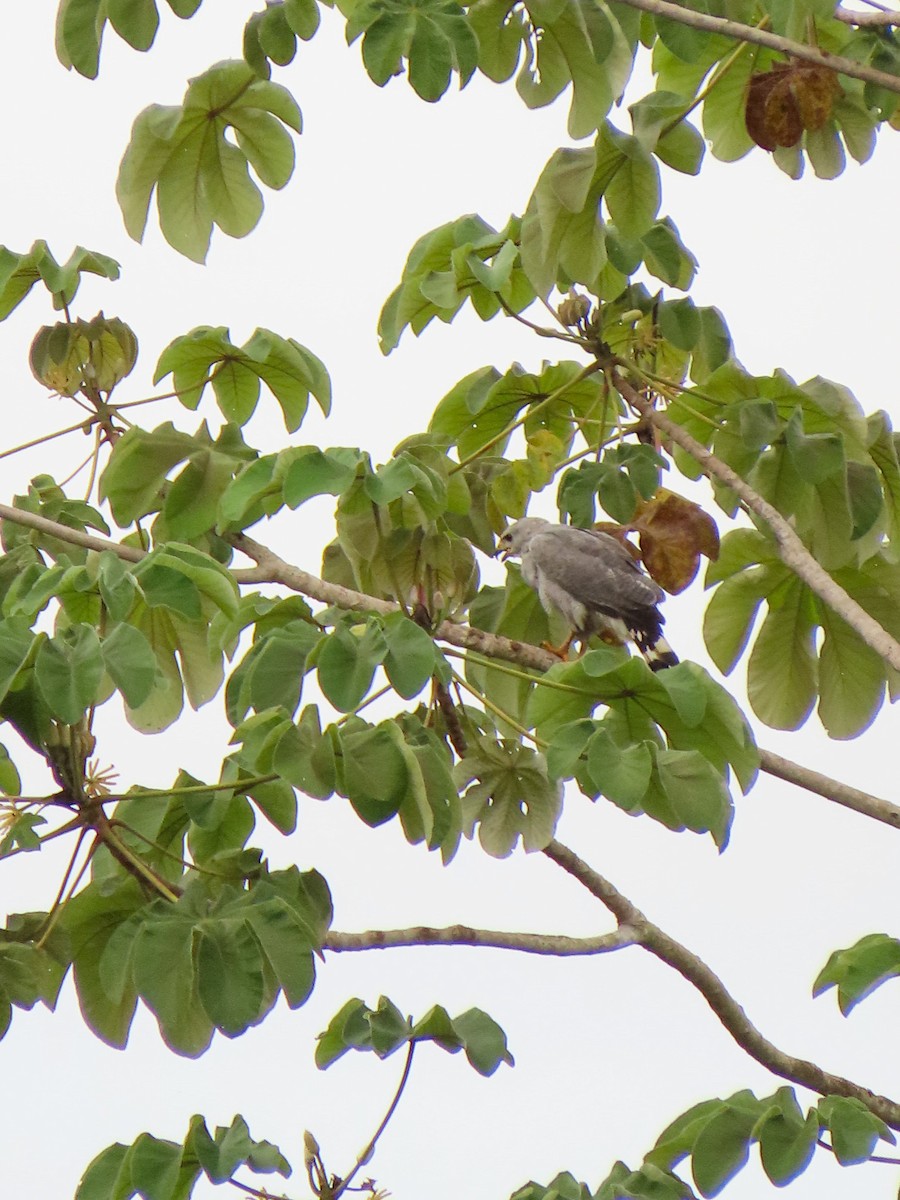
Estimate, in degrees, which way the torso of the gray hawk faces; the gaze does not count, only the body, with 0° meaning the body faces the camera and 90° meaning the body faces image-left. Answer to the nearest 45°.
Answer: approximately 90°
